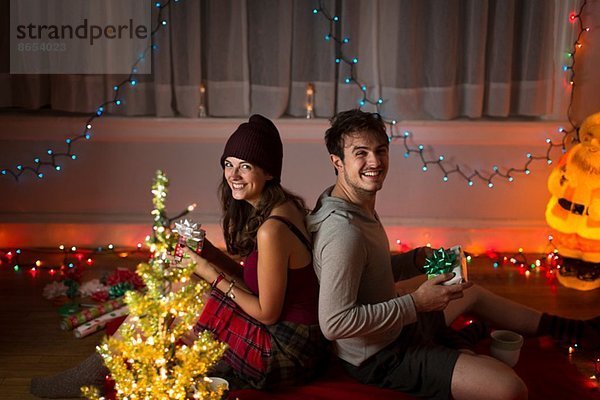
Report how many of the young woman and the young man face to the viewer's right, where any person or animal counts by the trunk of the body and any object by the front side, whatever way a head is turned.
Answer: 1

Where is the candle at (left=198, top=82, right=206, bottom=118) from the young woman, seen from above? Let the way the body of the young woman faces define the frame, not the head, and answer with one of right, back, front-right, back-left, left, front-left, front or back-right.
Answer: right

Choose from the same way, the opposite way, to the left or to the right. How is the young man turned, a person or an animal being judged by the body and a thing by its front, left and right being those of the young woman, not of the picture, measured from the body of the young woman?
the opposite way

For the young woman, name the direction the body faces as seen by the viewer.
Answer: to the viewer's left

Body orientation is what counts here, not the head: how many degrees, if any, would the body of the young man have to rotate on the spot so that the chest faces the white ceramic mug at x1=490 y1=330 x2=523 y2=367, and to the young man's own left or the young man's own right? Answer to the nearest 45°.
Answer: approximately 45° to the young man's own left

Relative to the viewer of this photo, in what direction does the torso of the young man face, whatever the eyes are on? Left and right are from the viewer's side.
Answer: facing to the right of the viewer

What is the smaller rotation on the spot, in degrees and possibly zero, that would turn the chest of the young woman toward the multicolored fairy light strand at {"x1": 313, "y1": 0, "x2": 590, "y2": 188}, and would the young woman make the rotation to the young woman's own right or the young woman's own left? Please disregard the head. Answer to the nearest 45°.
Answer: approximately 135° to the young woman's own right

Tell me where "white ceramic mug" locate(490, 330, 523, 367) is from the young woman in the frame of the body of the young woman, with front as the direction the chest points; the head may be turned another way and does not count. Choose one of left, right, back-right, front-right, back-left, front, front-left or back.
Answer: back

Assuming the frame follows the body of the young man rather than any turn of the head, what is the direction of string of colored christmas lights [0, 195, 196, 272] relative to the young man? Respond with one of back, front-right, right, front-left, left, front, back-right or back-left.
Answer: back-left
